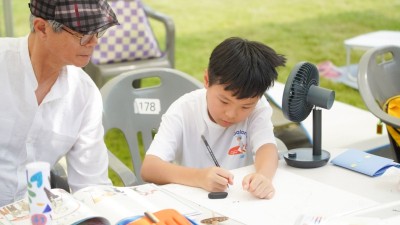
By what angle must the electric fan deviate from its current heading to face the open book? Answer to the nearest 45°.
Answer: approximately 90° to its left

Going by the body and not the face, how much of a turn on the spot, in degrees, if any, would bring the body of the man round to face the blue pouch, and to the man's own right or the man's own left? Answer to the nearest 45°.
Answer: approximately 45° to the man's own left

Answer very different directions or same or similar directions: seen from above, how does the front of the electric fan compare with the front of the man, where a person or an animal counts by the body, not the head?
very different directions

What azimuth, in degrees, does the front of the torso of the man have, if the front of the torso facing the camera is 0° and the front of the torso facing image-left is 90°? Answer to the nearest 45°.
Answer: approximately 315°

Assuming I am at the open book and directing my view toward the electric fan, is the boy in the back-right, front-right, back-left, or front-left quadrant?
front-left

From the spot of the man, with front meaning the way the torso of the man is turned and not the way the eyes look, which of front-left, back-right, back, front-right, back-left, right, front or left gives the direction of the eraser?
front

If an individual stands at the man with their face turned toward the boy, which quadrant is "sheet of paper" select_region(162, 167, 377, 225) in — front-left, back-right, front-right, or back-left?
front-right

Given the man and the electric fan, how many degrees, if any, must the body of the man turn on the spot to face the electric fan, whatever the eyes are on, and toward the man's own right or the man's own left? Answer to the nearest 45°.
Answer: approximately 45° to the man's own left

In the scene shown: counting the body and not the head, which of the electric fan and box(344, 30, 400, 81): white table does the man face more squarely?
the electric fan

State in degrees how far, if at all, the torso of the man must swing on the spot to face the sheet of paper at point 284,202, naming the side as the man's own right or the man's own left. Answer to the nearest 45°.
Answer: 0° — they already face it

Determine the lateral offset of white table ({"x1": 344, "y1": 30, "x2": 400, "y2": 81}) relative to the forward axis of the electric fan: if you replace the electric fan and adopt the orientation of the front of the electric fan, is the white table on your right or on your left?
on your right

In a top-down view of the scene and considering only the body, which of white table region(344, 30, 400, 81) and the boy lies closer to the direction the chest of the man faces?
the boy

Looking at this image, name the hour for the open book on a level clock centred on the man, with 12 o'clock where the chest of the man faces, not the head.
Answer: The open book is roughly at 1 o'clock from the man.

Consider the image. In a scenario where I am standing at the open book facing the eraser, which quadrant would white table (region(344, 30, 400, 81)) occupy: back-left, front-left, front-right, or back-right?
front-left
